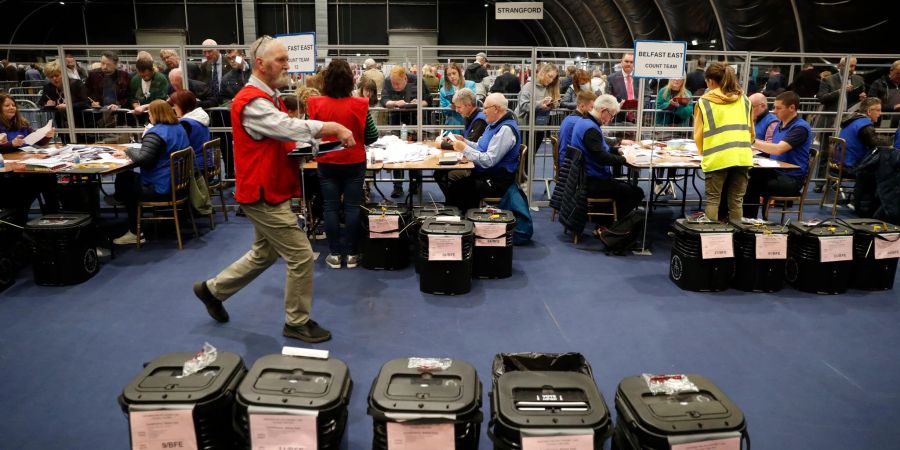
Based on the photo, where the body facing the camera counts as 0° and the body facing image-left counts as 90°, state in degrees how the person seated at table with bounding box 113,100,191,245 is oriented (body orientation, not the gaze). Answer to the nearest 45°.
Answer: approximately 90°

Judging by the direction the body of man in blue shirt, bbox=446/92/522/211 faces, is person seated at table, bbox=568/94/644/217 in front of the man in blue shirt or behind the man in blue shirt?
behind

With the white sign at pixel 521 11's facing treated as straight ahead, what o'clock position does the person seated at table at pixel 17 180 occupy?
The person seated at table is roughly at 1 o'clock from the white sign.

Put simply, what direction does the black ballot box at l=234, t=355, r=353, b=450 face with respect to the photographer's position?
facing the viewer

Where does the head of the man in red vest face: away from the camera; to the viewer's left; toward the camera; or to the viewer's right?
to the viewer's right

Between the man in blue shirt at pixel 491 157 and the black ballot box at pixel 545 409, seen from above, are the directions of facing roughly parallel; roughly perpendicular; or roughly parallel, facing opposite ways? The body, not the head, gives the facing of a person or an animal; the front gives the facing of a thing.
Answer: roughly perpendicular

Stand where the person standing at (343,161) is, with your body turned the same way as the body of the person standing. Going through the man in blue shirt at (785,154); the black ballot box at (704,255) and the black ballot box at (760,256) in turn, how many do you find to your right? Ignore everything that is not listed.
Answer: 3

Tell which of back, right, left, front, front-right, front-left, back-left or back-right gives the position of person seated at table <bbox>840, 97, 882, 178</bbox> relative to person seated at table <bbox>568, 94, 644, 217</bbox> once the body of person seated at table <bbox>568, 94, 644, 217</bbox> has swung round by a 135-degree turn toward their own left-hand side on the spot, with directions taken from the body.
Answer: right

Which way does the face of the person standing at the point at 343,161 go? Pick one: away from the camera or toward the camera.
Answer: away from the camera

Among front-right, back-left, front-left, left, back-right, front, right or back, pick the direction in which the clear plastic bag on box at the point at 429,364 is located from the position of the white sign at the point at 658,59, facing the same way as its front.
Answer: front

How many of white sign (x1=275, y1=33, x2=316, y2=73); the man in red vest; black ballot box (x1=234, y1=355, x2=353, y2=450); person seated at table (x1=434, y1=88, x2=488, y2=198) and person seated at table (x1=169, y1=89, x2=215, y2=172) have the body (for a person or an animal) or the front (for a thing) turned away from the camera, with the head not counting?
0

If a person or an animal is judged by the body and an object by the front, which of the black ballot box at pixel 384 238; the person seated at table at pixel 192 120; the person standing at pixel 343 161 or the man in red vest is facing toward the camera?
the black ballot box

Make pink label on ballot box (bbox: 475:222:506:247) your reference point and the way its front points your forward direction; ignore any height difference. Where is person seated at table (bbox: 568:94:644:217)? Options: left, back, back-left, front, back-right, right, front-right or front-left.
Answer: back-left

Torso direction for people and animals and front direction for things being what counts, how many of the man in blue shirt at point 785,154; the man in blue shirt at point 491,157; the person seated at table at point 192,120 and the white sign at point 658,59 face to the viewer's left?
3

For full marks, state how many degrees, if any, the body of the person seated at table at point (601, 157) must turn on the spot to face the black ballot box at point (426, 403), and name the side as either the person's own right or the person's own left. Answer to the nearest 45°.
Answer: approximately 90° to the person's own right

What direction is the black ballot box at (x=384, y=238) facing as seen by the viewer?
toward the camera

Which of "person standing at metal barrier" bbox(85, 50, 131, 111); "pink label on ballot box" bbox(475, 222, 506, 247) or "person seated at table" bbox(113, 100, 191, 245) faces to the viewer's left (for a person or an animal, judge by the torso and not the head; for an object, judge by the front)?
"person seated at table" bbox(113, 100, 191, 245)
